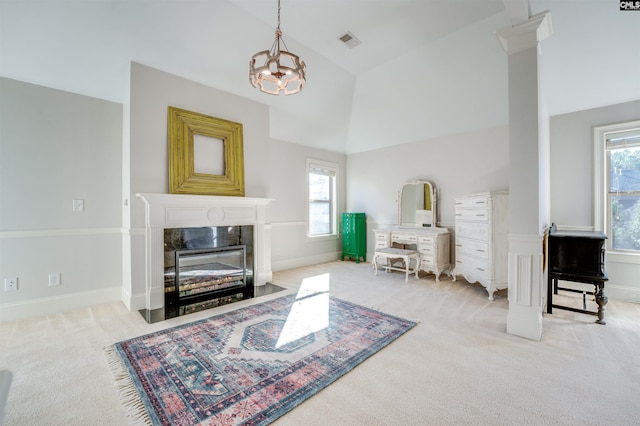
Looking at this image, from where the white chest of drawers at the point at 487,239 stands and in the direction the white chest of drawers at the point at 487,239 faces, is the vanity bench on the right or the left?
on its right

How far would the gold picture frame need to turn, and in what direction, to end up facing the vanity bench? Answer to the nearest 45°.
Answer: approximately 45° to its left

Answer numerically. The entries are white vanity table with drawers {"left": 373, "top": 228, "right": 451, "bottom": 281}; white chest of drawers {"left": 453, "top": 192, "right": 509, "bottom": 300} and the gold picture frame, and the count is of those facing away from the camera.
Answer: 0

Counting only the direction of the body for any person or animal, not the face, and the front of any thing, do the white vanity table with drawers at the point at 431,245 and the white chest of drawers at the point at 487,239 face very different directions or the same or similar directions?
same or similar directions

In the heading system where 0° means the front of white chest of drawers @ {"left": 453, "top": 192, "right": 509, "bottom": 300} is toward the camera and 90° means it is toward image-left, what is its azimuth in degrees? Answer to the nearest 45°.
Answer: approximately 45°

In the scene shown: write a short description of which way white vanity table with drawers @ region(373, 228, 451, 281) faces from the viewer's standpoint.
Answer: facing the viewer and to the left of the viewer

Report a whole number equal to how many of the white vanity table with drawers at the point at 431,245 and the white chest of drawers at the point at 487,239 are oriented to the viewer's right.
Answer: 0

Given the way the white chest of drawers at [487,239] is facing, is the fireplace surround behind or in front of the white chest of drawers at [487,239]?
in front

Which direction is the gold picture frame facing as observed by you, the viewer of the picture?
facing the viewer and to the right of the viewer

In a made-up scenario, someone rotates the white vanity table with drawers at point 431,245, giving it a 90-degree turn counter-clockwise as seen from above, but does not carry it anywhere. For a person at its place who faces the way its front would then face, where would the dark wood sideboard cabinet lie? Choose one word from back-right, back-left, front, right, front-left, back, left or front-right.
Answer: front
